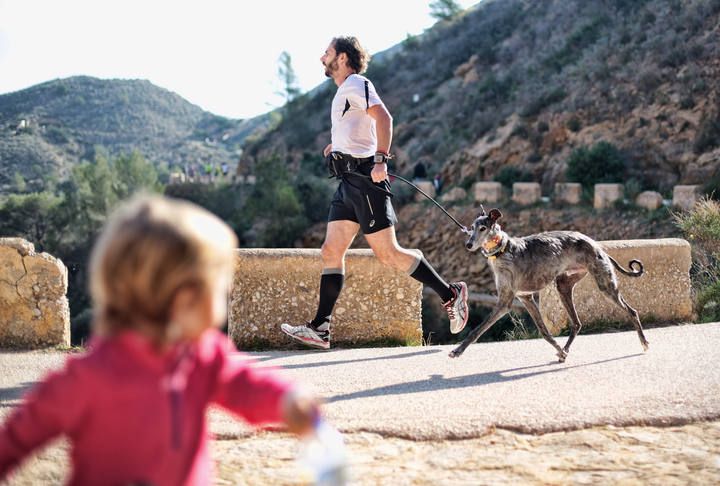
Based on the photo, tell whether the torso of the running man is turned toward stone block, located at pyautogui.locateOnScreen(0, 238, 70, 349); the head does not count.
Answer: yes

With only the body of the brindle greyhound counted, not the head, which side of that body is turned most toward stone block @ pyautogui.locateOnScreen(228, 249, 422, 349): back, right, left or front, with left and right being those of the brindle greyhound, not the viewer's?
front

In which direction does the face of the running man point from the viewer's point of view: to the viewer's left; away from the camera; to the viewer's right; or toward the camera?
to the viewer's left

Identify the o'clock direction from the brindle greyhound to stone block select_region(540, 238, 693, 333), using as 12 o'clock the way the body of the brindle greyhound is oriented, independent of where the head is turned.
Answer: The stone block is roughly at 4 o'clock from the brindle greyhound.

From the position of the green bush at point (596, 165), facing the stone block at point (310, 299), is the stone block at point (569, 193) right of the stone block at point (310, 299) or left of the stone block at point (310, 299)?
right

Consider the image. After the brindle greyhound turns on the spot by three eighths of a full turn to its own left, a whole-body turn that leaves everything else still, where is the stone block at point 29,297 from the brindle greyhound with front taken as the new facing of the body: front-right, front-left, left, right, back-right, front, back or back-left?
back-right

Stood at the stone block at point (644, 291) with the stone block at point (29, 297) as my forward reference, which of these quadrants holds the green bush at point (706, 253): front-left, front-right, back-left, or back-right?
back-right

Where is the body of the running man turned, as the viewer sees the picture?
to the viewer's left

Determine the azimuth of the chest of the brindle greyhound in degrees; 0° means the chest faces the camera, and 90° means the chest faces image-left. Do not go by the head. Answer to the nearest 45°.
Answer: approximately 90°

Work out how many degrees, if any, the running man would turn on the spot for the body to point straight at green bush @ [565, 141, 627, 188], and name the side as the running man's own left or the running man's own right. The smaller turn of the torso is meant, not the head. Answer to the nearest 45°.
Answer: approximately 90° to the running man's own right

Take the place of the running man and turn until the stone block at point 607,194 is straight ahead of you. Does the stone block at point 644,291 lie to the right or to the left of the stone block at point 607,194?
right

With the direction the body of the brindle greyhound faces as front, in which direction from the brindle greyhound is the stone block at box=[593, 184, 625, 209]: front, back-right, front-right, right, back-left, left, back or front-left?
right

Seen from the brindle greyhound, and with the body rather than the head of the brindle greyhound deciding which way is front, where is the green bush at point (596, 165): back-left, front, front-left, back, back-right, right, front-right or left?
right

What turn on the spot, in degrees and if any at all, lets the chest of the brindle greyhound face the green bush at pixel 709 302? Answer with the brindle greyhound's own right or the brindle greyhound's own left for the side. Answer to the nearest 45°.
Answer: approximately 135° to the brindle greyhound's own right

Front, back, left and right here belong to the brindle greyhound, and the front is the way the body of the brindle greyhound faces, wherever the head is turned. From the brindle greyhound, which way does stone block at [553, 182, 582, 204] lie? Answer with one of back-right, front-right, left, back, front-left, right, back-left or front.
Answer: right

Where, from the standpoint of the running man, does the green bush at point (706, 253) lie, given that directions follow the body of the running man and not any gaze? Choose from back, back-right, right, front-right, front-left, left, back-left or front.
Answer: back-right

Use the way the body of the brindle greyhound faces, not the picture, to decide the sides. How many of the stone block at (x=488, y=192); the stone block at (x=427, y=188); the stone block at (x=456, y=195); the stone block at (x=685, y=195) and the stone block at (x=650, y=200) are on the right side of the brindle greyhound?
5
